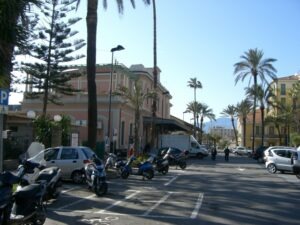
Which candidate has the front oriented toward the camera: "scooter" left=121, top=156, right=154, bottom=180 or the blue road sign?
the blue road sign

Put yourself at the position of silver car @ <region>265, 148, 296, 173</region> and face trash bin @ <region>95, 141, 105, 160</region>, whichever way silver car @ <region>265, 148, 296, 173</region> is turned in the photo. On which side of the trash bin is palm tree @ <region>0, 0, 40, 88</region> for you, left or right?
left

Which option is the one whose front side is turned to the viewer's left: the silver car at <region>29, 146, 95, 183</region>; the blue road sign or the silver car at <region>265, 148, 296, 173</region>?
the silver car at <region>29, 146, 95, 183</region>

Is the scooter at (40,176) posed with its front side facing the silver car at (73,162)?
no

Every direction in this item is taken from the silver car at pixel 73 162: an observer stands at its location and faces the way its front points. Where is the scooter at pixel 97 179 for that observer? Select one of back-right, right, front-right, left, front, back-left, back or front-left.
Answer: left

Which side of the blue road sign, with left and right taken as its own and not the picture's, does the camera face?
front

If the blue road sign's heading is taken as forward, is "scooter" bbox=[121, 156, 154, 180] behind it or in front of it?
behind

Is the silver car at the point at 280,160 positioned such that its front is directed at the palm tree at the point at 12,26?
no

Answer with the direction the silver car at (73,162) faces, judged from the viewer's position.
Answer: facing to the left of the viewer

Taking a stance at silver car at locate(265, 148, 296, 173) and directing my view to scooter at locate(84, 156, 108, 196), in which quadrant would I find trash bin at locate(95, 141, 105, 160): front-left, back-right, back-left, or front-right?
front-right
